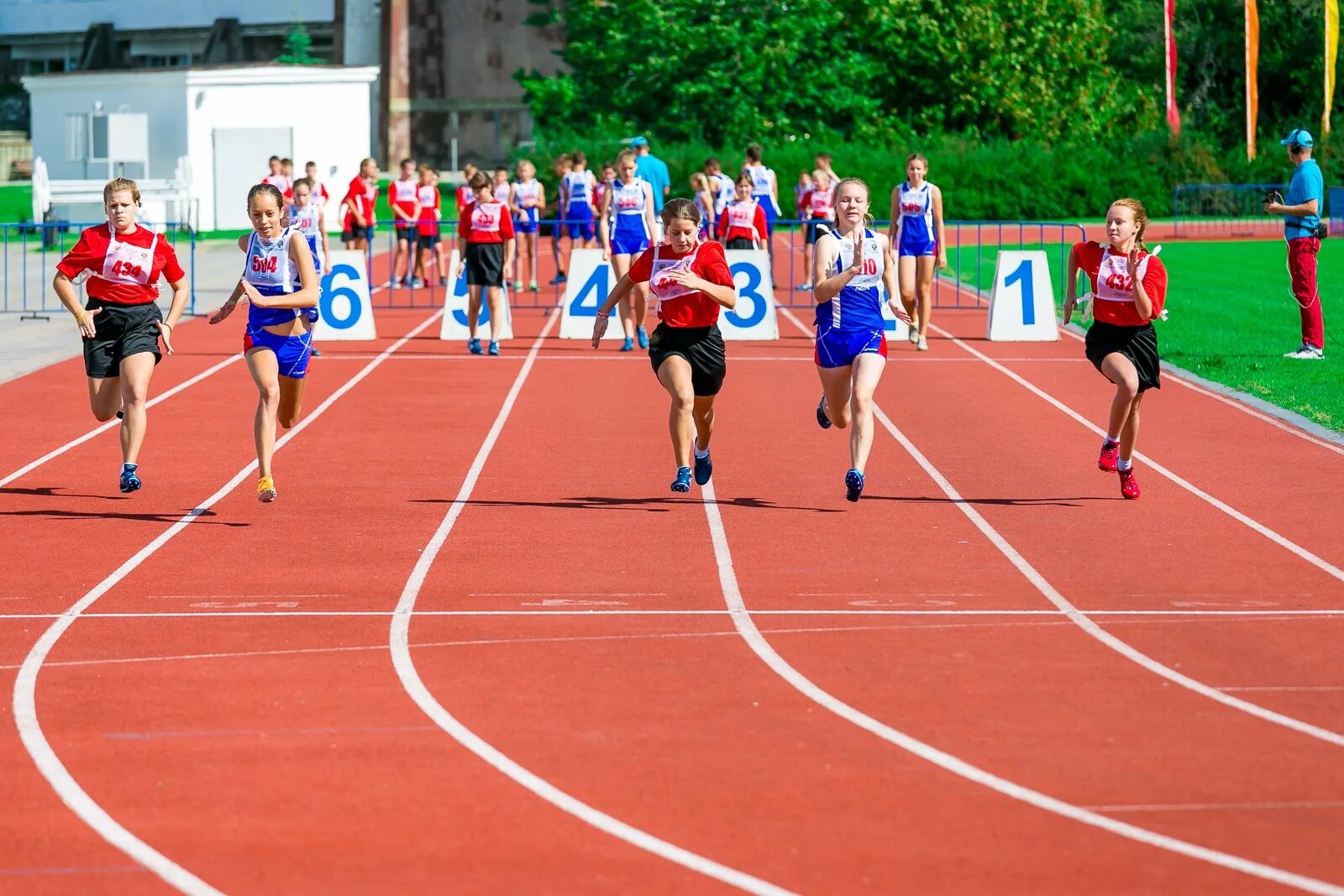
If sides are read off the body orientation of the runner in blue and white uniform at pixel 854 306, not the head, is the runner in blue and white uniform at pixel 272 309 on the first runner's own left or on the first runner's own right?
on the first runner's own right

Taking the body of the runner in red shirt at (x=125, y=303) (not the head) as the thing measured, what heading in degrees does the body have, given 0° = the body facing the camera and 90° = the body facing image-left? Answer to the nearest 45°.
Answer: approximately 0°

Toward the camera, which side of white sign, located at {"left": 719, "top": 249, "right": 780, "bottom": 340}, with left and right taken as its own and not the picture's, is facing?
front

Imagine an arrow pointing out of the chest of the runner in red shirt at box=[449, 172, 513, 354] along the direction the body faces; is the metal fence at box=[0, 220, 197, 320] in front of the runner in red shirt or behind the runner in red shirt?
behind

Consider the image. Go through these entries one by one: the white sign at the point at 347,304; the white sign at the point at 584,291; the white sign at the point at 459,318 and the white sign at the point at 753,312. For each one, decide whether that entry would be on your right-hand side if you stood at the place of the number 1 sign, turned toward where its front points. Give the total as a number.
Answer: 4

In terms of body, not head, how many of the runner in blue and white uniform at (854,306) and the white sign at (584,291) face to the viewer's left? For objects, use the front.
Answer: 0

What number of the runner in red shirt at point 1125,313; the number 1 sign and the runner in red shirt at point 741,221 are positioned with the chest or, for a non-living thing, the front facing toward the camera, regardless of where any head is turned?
3

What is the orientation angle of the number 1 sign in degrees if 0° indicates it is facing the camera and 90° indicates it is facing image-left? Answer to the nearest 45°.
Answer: approximately 0°

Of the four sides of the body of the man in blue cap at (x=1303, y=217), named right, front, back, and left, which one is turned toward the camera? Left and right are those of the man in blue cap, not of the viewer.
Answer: left

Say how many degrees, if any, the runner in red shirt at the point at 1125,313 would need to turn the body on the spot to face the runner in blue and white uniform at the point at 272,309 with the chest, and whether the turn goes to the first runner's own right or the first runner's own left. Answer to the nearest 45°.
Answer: approximately 90° to the first runner's own right

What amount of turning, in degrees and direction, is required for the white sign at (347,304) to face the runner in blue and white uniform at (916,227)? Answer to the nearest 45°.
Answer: approximately 45° to its left

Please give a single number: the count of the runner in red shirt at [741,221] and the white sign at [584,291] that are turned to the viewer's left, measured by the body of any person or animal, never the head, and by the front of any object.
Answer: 0

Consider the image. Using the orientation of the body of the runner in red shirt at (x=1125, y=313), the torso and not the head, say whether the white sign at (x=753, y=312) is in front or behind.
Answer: behind

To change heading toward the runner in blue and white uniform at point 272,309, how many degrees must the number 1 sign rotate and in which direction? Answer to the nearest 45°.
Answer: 0° — it already faces them

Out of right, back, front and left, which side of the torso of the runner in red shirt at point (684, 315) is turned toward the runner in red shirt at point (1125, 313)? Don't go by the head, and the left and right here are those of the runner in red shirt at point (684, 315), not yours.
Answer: left
